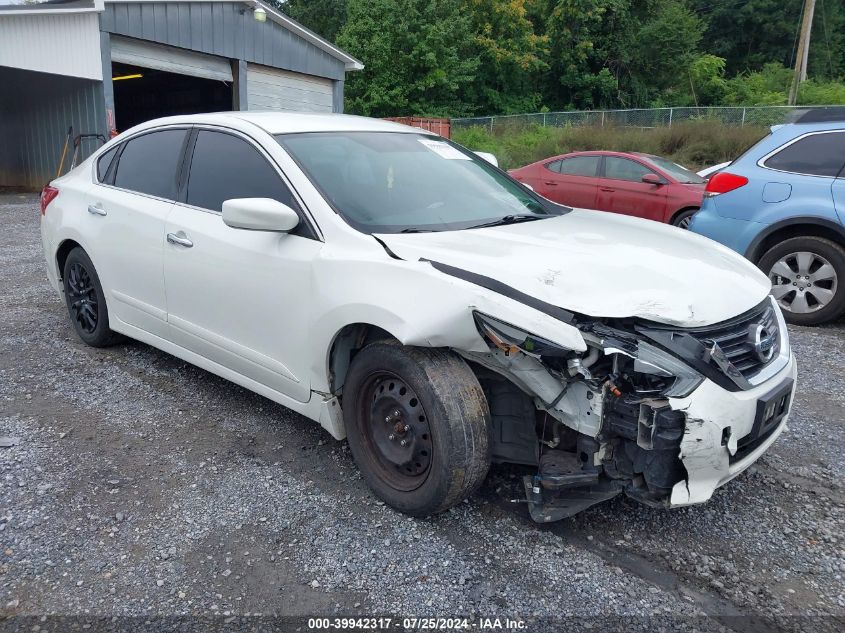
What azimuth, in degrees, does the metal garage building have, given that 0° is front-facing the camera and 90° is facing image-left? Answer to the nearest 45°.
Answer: approximately 315°

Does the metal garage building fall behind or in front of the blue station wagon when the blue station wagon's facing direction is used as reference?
behind

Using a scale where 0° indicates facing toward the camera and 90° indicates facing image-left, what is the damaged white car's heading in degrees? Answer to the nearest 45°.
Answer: approximately 315°

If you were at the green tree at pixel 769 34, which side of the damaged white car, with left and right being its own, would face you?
left

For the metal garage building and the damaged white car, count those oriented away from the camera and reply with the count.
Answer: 0

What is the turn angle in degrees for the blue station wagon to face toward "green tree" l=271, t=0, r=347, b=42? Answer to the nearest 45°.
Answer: approximately 135° to its left

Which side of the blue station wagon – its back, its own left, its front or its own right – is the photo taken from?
right

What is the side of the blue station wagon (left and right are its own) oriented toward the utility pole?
left
